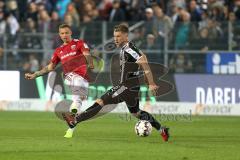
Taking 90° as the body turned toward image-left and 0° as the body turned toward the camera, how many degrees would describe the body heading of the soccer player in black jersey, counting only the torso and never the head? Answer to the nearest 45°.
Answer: approximately 90°

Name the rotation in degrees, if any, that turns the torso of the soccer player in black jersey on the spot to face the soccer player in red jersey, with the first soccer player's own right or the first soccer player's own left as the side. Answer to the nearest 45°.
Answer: approximately 45° to the first soccer player's own right
